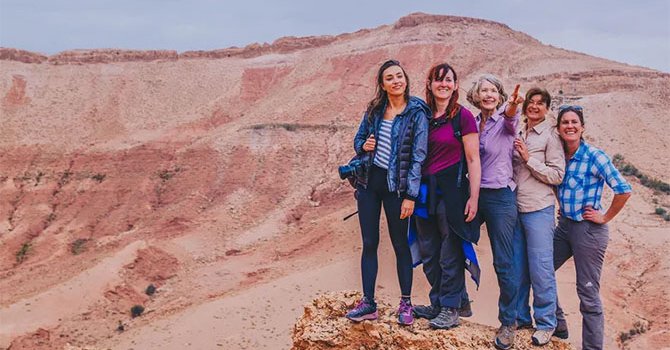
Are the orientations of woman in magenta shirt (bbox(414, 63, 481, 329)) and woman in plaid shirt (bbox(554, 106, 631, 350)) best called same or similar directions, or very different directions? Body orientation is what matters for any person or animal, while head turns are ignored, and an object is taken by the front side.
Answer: same or similar directions

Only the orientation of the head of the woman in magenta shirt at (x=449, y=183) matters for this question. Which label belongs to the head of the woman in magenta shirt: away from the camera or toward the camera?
toward the camera

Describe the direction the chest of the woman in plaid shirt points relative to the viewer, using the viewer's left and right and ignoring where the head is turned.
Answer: facing the viewer and to the left of the viewer

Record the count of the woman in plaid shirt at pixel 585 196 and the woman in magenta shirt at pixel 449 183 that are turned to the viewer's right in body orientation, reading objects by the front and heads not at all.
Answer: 0

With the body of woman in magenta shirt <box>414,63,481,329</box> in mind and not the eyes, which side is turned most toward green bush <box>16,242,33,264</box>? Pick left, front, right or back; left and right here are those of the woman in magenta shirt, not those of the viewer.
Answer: right
